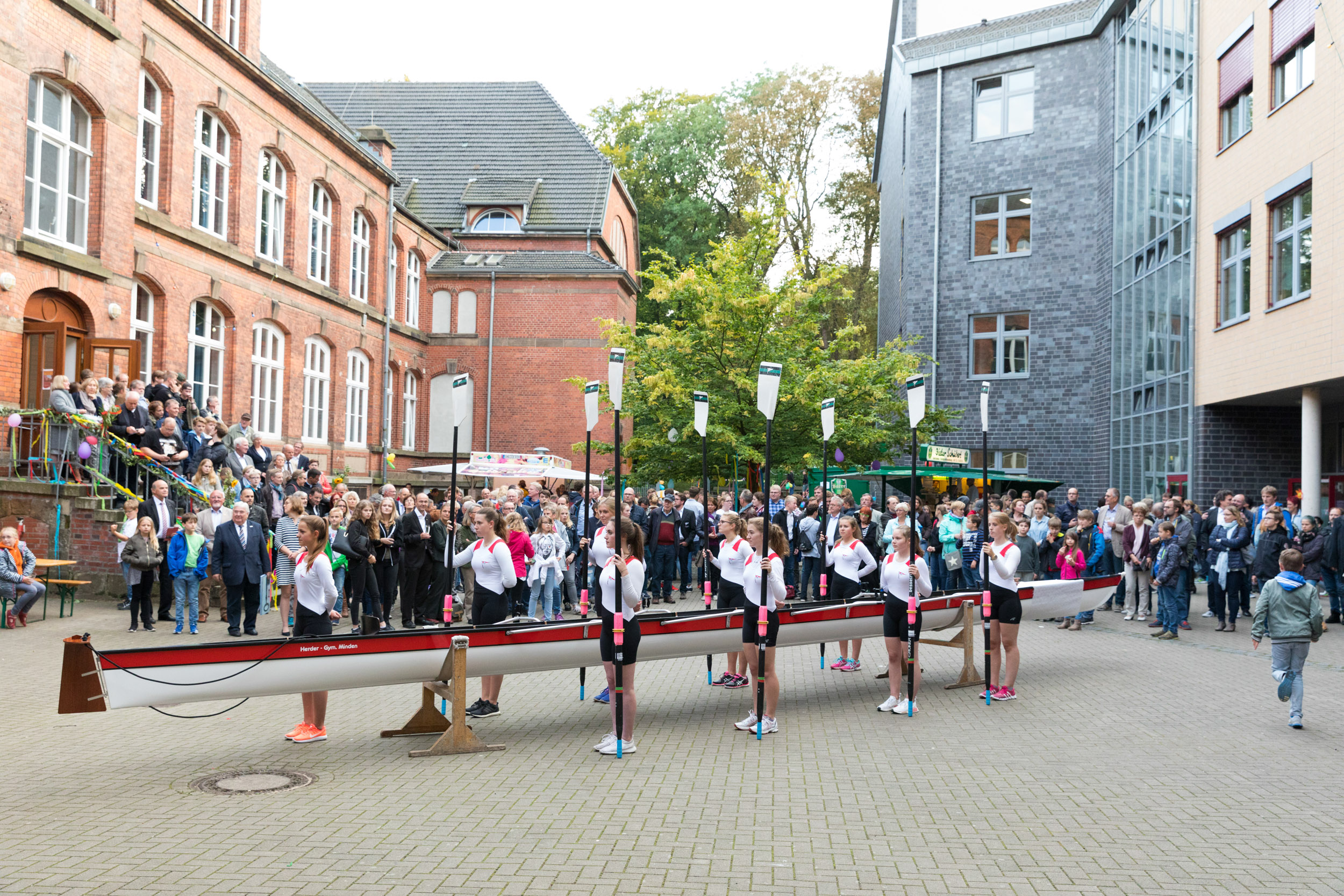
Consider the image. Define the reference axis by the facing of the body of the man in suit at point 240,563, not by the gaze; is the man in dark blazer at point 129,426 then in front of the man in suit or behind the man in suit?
behind

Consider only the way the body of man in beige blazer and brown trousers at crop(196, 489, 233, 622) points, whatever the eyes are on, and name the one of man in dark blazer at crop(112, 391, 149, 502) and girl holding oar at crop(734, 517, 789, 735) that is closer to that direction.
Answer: the girl holding oar

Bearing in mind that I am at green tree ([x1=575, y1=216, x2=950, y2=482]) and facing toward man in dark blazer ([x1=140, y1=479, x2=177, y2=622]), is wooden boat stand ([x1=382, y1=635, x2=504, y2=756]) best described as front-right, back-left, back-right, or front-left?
front-left

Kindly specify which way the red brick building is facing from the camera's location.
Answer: facing the viewer and to the right of the viewer

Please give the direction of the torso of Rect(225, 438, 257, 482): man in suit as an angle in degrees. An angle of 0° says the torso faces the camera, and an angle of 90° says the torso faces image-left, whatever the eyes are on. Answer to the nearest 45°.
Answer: approximately 315°

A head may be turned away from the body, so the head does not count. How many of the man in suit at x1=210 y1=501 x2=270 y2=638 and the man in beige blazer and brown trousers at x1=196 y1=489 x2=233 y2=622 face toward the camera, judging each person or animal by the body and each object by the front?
2

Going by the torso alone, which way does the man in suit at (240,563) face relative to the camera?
toward the camera

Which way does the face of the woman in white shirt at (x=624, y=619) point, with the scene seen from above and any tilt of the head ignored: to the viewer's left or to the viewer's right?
to the viewer's left

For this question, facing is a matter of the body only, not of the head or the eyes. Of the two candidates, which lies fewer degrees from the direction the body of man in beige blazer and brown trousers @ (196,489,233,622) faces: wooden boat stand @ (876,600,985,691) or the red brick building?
the wooden boat stand

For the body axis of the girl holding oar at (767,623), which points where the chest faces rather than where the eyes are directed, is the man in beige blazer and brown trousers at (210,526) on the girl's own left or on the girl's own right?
on the girl's own right

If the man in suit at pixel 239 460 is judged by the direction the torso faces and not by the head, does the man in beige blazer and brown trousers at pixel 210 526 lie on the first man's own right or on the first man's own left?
on the first man's own right

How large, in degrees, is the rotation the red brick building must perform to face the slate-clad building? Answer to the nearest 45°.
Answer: approximately 45° to its left

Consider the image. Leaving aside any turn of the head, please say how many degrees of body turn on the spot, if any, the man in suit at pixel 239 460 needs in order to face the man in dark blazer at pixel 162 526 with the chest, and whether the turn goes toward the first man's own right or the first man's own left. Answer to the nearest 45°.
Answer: approximately 45° to the first man's own right

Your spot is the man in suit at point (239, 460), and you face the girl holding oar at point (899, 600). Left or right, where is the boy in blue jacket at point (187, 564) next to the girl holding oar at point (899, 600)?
right

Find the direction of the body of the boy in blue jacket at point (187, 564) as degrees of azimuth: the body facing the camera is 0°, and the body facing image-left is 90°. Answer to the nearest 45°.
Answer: approximately 315°

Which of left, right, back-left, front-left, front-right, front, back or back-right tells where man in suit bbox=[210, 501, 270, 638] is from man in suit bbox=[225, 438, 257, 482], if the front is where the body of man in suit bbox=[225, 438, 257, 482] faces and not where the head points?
front-right

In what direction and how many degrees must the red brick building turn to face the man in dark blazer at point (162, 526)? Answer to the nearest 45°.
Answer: approximately 45° to its right

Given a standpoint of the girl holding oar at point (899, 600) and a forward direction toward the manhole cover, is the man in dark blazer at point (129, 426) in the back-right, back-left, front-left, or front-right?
front-right
